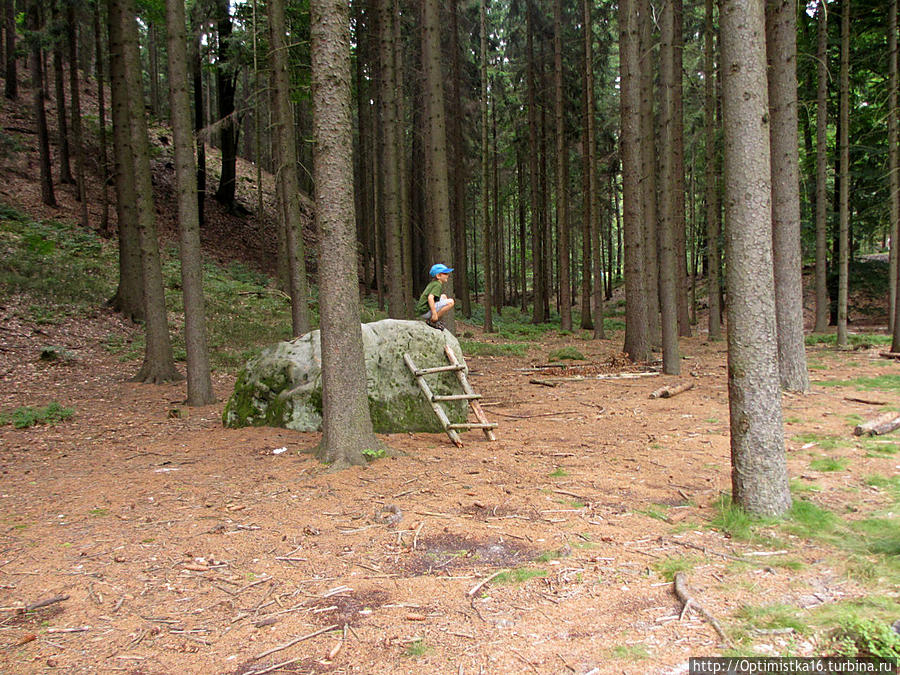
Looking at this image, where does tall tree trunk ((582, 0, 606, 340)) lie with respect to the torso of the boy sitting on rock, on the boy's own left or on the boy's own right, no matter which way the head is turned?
on the boy's own left

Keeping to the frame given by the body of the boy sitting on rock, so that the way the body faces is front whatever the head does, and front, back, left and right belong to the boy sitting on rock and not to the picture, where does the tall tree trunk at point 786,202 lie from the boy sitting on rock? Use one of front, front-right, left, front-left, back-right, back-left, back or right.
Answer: front

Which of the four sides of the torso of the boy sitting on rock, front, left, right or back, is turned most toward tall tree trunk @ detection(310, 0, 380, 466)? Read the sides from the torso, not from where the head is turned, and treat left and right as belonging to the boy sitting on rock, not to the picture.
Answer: right

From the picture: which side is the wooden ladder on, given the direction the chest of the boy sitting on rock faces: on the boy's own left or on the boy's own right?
on the boy's own right

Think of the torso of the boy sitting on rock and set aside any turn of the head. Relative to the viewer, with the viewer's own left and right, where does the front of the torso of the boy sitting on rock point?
facing to the right of the viewer

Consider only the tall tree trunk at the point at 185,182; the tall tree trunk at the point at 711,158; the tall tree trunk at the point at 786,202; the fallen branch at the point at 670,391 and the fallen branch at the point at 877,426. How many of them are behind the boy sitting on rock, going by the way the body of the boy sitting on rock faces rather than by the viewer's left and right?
1

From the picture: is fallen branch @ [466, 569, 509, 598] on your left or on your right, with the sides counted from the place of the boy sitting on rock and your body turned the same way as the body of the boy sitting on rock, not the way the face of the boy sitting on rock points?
on your right
